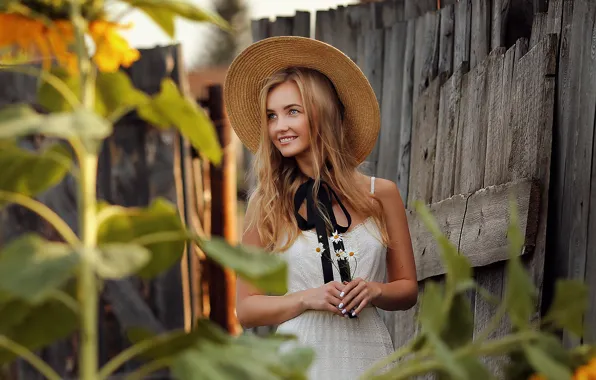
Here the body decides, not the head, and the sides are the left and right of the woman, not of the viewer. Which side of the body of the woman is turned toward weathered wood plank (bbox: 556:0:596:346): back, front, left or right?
left

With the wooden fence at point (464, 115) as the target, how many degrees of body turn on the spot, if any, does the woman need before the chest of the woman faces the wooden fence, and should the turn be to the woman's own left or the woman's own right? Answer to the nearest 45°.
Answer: approximately 135° to the woman's own left

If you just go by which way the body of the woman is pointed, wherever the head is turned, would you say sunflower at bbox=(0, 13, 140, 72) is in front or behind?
in front

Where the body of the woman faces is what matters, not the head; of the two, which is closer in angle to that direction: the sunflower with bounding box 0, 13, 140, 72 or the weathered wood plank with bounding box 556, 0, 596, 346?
the sunflower

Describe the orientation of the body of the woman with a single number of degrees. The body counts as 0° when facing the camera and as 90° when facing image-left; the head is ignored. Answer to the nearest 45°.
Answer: approximately 0°
